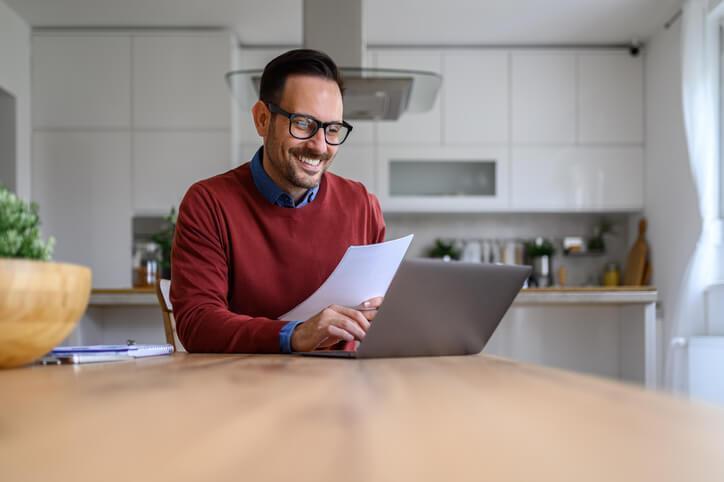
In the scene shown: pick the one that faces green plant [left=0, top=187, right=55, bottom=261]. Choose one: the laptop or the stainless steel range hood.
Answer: the stainless steel range hood

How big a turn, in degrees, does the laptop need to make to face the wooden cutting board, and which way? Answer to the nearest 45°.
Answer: approximately 45° to its right

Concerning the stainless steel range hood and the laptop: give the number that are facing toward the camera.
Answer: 1

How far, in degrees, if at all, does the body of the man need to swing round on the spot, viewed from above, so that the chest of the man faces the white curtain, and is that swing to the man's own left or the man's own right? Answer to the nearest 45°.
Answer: approximately 90° to the man's own left

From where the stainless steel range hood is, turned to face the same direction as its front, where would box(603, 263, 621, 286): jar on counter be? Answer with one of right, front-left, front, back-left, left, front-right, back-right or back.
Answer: back-left

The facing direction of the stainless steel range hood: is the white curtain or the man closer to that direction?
the man

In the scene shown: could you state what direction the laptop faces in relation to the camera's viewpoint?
facing away from the viewer and to the left of the viewer

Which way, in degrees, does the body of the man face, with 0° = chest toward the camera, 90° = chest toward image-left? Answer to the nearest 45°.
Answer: approximately 315°

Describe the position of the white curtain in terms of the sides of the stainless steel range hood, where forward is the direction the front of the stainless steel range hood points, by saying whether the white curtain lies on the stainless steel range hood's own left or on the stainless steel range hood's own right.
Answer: on the stainless steel range hood's own left

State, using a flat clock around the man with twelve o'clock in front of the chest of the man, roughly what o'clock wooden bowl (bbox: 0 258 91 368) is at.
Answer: The wooden bowl is roughly at 2 o'clock from the man.

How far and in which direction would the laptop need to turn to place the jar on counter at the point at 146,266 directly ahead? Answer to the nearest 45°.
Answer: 0° — it already faces it

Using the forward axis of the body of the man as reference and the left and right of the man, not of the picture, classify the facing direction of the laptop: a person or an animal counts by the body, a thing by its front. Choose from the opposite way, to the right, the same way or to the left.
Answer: the opposite way

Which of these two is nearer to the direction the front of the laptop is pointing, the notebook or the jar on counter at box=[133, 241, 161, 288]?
the jar on counter

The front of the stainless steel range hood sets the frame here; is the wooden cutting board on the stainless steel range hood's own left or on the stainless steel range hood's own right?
on the stainless steel range hood's own left
